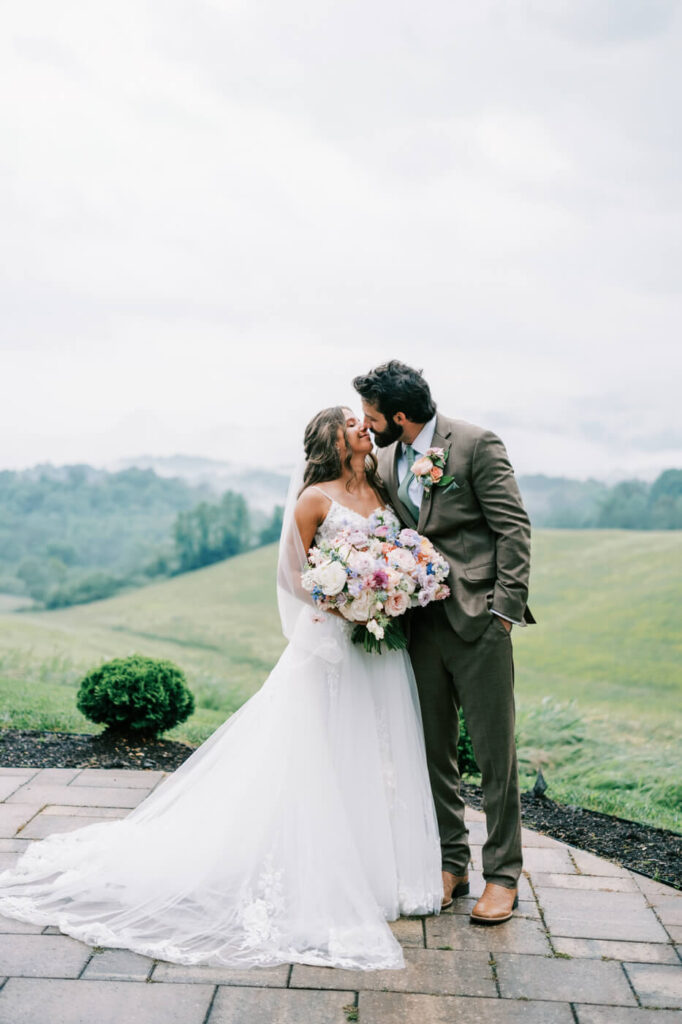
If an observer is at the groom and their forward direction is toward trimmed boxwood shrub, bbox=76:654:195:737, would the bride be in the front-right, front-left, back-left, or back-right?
front-left

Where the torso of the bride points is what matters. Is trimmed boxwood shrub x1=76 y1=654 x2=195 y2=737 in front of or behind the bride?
behind

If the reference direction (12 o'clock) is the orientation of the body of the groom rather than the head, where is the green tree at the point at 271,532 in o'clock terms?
The green tree is roughly at 4 o'clock from the groom.

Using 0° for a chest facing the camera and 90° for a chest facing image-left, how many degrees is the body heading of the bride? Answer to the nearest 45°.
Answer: approximately 315°

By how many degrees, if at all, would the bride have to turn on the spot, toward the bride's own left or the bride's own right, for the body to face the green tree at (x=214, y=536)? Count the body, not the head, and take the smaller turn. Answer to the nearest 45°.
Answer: approximately 135° to the bride's own left

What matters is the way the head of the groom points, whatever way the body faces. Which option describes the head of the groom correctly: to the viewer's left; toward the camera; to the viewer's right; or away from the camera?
to the viewer's left

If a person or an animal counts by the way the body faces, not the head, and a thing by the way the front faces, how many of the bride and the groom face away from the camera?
0

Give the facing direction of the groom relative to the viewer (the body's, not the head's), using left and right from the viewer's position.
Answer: facing the viewer and to the left of the viewer
